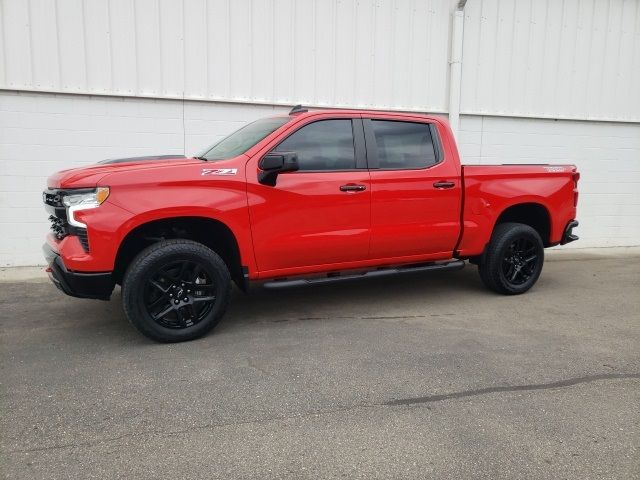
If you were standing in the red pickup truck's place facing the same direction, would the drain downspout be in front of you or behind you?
behind

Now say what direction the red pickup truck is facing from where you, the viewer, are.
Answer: facing the viewer and to the left of the viewer
